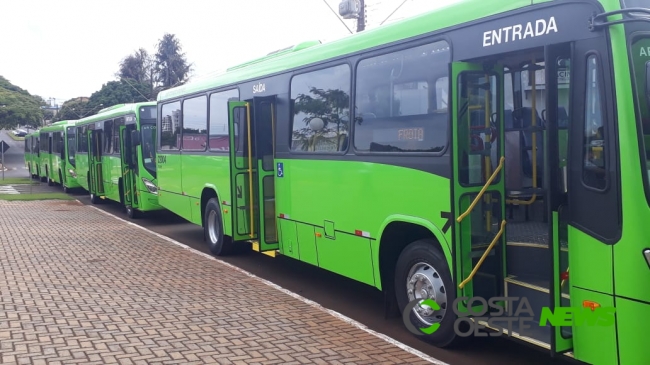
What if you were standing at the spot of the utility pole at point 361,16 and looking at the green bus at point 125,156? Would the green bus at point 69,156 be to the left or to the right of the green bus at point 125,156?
right

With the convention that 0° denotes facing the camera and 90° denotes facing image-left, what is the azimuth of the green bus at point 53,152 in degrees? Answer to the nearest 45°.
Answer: approximately 315°

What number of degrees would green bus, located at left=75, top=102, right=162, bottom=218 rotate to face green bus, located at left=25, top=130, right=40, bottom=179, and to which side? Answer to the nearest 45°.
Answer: approximately 135° to its left

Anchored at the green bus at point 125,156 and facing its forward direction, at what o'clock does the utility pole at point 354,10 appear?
The utility pole is roughly at 10 o'clock from the green bus.

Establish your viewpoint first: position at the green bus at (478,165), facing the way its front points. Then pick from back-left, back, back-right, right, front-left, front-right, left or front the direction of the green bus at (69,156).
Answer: back

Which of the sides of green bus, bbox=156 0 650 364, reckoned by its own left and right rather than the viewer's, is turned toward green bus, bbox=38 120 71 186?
back

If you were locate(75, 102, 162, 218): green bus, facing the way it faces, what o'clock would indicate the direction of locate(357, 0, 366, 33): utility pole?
The utility pole is roughly at 10 o'clock from the green bus.

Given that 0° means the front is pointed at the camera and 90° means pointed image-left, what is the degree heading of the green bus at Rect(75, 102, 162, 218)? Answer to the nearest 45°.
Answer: approximately 315°

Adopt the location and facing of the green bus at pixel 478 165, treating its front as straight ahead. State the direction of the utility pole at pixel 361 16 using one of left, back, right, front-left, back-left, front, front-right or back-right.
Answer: back-left
